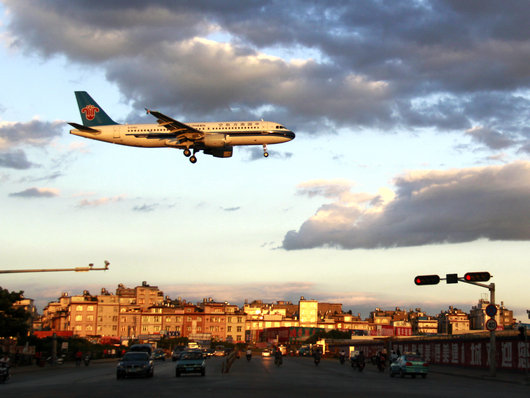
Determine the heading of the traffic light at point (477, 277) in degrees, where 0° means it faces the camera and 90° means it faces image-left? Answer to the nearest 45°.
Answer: approximately 0°

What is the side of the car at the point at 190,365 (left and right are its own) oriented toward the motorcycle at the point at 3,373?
right

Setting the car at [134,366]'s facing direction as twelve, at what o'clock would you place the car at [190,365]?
the car at [190,365] is roughly at 8 o'clock from the car at [134,366].

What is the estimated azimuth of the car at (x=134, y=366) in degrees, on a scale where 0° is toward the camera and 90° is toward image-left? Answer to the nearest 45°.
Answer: approximately 0°

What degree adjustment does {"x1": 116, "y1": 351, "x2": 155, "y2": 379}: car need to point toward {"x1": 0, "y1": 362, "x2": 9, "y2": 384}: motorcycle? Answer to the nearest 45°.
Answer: approximately 90° to its right

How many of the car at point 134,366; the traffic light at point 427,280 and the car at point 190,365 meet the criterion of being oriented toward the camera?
3

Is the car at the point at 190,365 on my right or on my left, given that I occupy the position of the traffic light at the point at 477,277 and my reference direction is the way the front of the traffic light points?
on my right

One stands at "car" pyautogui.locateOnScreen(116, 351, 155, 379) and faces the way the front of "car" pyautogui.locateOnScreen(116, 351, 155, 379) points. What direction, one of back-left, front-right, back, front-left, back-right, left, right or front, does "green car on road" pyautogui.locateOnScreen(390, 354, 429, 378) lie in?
left

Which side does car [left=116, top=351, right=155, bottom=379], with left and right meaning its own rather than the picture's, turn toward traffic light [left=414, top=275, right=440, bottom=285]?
left

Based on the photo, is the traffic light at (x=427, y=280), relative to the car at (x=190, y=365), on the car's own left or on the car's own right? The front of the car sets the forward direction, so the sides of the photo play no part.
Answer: on the car's own left
